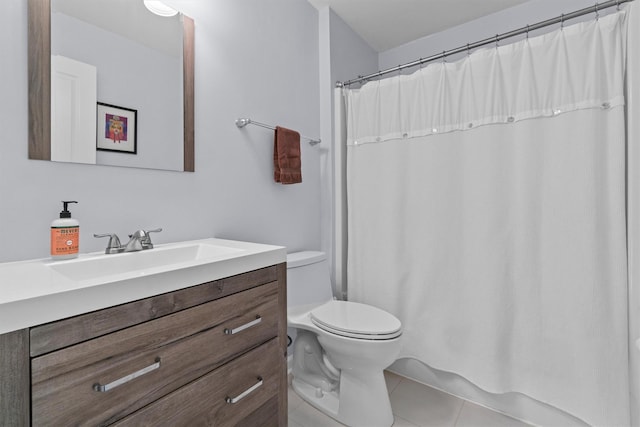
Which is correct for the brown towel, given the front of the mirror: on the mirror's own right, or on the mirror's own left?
on the mirror's own left

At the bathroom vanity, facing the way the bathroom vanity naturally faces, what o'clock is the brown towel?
The brown towel is roughly at 9 o'clock from the bathroom vanity.

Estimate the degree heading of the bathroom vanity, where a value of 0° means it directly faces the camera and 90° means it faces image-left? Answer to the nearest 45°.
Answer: approximately 315°

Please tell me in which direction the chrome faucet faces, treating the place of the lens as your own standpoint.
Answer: facing the viewer and to the right of the viewer

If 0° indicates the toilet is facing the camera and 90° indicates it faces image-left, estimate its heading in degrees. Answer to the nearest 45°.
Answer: approximately 315°

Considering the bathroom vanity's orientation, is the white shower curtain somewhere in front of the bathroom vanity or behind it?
in front

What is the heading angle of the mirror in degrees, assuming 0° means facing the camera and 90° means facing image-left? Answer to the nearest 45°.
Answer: approximately 315°
